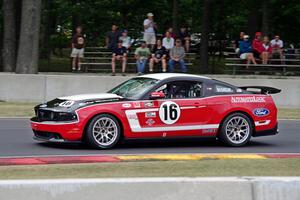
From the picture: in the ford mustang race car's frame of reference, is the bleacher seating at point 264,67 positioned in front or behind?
behind

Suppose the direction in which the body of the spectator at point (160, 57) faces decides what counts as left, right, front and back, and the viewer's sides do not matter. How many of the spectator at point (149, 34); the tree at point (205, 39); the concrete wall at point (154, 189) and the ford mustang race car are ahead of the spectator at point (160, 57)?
2

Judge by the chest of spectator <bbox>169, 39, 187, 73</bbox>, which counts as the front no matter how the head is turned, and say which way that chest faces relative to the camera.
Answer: toward the camera

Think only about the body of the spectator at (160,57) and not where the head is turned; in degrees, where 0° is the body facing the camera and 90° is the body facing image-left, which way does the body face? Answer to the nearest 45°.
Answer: approximately 0°

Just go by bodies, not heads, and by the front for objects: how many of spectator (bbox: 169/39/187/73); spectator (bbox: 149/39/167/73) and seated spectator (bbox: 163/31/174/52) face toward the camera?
3

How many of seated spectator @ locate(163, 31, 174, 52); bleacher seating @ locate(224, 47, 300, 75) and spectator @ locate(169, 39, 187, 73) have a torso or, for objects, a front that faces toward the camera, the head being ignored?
3

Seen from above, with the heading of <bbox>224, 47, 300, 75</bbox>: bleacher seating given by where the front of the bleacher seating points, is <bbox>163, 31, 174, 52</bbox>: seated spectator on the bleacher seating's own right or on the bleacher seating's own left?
on the bleacher seating's own right

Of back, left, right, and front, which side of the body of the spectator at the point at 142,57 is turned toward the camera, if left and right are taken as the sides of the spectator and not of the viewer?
front

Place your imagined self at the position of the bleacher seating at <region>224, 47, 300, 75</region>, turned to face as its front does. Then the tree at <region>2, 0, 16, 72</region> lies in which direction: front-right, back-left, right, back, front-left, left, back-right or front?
right

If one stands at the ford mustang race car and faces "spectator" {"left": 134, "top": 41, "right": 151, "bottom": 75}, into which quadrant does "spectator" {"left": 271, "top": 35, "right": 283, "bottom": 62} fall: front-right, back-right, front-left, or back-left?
front-right
